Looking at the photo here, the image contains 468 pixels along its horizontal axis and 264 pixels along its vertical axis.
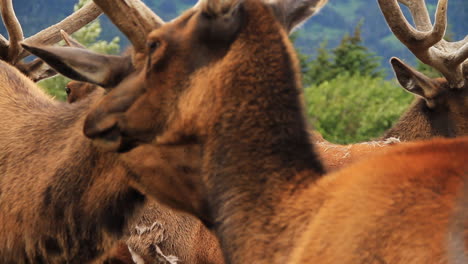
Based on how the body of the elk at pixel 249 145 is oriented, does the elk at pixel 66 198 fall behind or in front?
in front

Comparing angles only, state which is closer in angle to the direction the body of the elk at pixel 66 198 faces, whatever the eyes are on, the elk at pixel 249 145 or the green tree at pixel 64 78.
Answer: the elk

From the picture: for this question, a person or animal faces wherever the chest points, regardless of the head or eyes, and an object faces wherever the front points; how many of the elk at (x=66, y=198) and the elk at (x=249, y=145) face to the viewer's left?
1

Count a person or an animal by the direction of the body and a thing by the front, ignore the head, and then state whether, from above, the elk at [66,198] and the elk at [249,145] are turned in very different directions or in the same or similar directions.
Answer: very different directions

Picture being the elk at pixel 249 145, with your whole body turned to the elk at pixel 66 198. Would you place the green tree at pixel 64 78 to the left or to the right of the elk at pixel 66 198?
right

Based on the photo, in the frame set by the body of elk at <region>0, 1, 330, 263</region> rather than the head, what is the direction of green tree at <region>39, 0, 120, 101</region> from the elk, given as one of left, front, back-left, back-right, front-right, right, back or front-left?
left

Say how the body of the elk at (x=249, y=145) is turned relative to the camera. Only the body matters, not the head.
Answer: to the viewer's left

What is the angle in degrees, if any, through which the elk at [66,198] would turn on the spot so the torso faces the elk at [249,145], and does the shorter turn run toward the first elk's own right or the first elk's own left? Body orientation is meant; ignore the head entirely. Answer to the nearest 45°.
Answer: approximately 45° to the first elk's own right

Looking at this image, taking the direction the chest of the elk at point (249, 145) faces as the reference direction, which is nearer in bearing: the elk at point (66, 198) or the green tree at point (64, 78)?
the elk
